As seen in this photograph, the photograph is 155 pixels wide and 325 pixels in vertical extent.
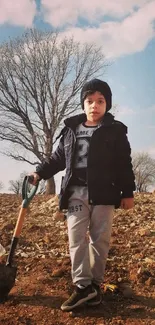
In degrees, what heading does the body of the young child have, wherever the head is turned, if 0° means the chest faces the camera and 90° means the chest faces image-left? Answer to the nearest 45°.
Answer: approximately 45°

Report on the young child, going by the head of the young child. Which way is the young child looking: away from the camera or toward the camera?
toward the camera
